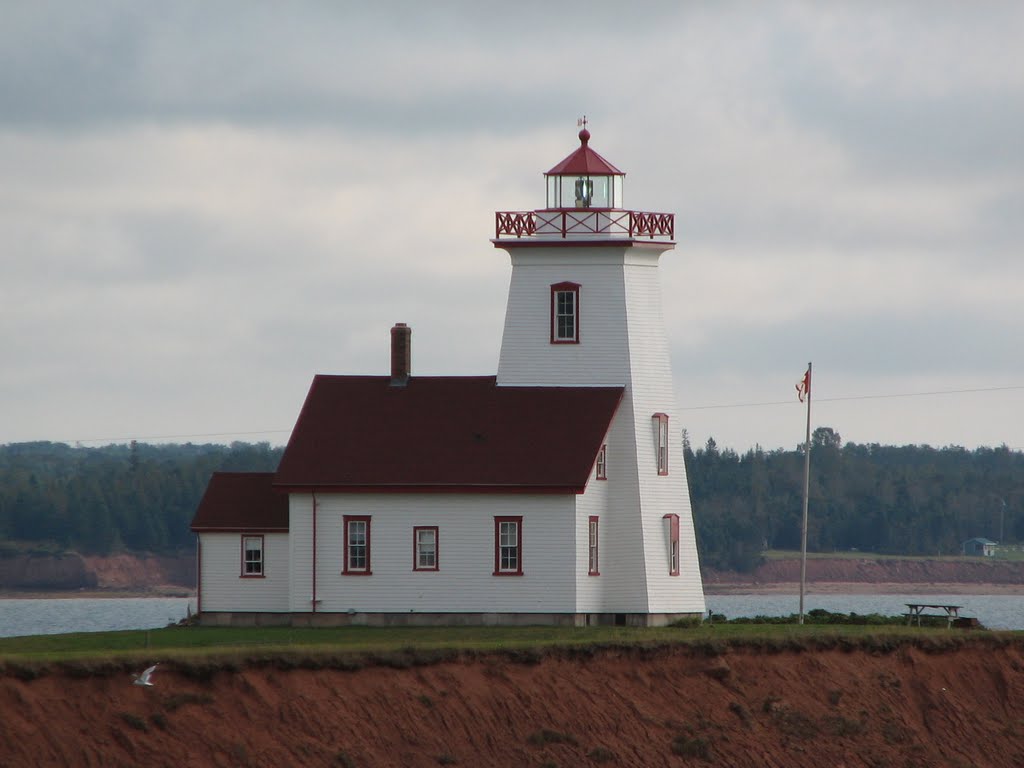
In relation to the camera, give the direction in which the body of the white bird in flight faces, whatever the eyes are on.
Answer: to the viewer's left
